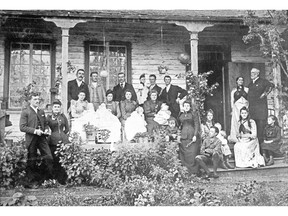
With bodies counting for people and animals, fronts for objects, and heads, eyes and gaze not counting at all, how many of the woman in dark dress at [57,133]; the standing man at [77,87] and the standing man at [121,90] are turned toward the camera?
3

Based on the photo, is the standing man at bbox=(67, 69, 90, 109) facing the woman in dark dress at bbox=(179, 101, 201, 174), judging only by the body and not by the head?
no

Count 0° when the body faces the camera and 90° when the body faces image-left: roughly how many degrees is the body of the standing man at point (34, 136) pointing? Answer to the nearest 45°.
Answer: approximately 315°

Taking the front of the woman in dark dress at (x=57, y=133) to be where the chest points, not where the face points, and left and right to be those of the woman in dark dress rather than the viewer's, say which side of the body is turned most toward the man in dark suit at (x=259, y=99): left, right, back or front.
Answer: left

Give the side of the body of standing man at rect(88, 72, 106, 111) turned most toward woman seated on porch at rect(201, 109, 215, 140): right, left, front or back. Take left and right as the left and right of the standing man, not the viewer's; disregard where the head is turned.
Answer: left

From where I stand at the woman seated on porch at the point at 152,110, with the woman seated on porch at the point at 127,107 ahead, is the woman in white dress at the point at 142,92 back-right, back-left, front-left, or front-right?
front-right

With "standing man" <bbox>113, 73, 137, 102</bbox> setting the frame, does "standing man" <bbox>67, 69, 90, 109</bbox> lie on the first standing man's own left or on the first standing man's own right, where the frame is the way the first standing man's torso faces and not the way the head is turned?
on the first standing man's own right

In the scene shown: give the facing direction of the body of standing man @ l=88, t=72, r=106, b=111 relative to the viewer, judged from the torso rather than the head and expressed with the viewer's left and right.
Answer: facing the viewer

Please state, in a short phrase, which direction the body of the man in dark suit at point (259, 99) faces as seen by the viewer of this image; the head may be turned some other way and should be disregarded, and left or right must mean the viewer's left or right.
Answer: facing the viewer and to the left of the viewer

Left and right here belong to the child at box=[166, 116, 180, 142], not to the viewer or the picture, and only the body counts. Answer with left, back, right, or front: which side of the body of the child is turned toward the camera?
front

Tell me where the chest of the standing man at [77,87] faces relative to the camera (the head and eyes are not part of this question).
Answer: toward the camera

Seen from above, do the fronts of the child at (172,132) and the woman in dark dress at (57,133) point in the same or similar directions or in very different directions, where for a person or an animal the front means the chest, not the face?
same or similar directions

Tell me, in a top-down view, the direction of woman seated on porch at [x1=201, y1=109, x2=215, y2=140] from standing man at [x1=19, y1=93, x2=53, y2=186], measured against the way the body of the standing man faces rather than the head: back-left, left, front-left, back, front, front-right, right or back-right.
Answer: front-left

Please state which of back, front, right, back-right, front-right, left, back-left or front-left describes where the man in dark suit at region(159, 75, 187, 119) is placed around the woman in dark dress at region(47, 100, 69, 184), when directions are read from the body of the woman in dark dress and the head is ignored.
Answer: left

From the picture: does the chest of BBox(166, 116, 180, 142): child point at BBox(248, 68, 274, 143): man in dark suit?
no
